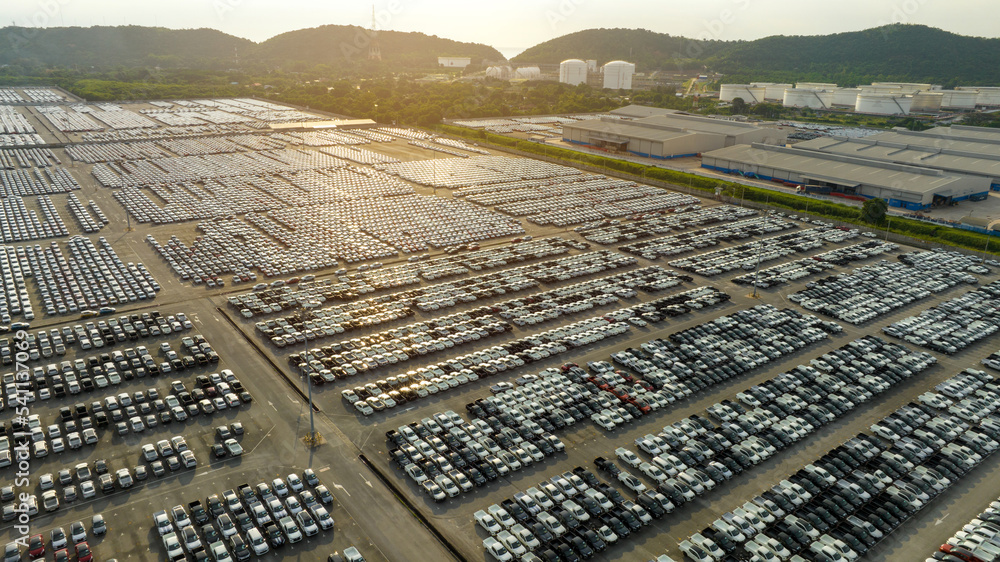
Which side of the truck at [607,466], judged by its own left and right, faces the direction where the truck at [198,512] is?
right

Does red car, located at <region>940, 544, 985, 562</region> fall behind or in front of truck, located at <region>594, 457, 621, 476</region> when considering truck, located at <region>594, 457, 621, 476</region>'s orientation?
in front

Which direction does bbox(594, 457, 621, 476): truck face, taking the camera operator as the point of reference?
facing the viewer and to the right of the viewer

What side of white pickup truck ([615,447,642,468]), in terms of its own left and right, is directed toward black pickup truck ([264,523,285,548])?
right

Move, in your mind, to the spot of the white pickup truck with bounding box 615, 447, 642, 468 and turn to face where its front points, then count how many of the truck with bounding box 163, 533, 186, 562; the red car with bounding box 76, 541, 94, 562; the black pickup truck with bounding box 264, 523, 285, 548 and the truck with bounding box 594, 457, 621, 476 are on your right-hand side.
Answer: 4

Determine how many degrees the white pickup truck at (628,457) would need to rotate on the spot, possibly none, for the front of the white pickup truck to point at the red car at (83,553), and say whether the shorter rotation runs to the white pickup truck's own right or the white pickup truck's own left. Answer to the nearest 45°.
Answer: approximately 90° to the white pickup truck's own right

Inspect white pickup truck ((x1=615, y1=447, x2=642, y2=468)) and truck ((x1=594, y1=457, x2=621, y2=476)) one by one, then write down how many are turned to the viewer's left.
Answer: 0

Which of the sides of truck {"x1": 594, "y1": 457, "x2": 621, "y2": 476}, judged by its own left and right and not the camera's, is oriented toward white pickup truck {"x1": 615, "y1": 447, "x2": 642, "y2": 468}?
left

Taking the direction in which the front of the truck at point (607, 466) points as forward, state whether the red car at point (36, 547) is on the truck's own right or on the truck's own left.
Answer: on the truck's own right

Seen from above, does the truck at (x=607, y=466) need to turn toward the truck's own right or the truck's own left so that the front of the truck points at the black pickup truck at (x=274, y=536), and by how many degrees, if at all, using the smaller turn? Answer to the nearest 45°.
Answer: approximately 90° to the truck's own right

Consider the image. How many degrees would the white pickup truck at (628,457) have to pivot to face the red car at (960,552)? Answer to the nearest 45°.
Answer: approximately 45° to its left
